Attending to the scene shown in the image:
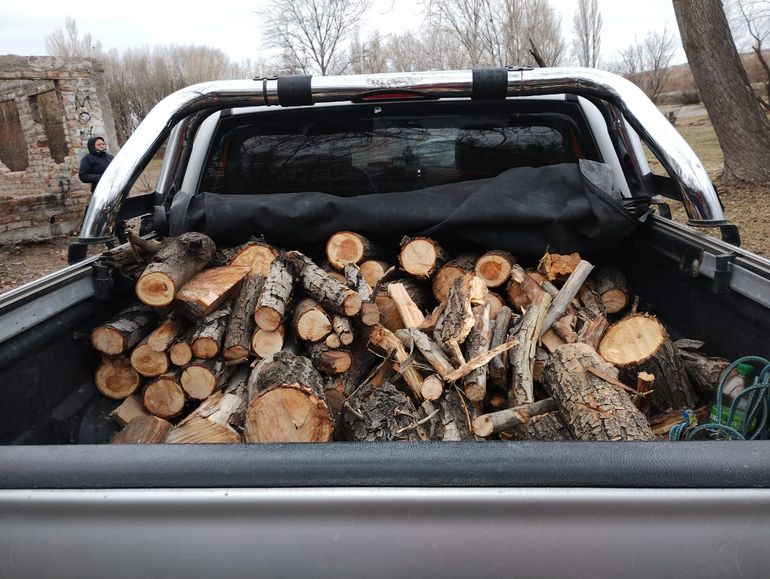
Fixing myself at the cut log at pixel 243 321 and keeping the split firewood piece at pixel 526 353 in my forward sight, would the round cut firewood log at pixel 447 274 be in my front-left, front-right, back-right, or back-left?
front-left

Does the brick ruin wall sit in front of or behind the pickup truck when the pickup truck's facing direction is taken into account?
in front

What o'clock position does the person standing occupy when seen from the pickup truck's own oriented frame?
The person standing is roughly at 11 o'clock from the pickup truck.

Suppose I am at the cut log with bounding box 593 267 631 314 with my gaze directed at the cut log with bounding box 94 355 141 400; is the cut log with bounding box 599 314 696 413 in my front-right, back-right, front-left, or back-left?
front-left

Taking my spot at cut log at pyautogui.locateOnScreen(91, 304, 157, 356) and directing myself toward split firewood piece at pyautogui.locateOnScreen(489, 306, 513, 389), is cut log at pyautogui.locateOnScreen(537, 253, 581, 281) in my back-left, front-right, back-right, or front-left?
front-left

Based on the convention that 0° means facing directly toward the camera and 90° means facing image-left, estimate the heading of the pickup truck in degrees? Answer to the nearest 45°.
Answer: approximately 180°
